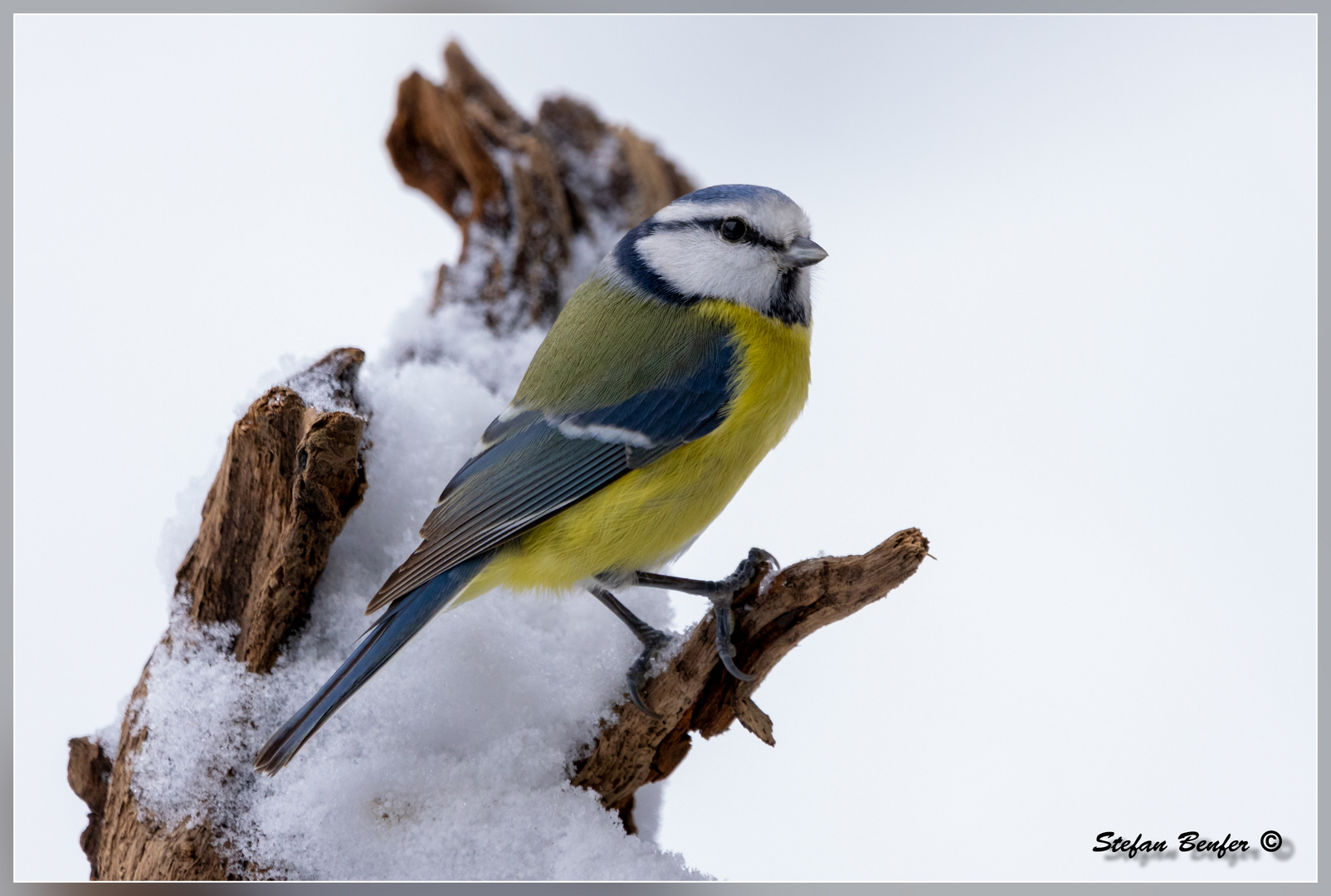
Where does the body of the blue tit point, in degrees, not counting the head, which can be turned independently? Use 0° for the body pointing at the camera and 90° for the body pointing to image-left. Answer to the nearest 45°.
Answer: approximately 270°
